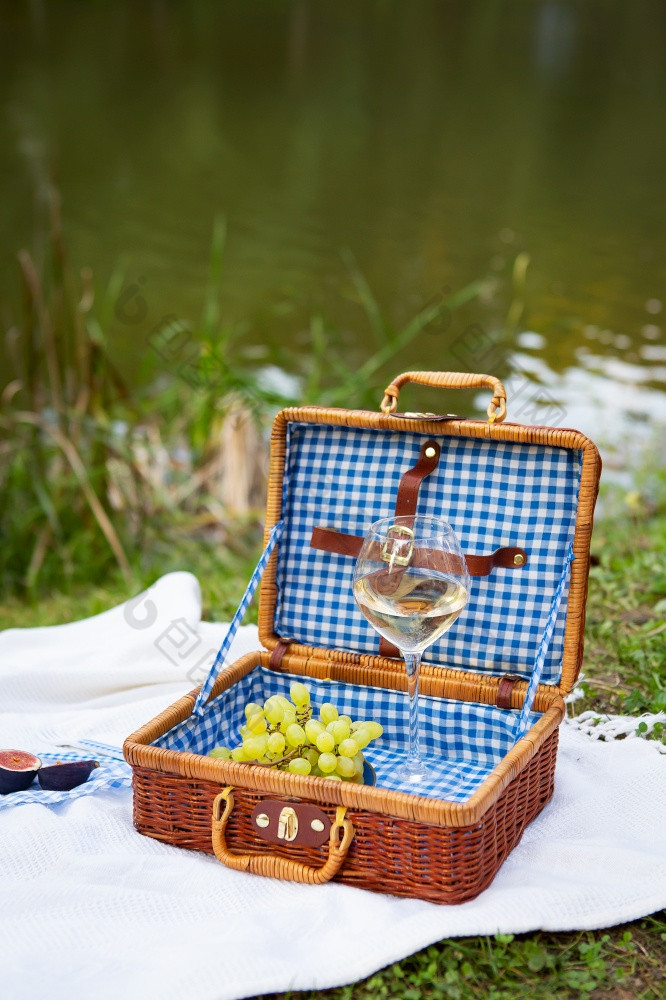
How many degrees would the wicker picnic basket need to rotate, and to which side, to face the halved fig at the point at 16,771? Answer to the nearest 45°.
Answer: approximately 45° to its right

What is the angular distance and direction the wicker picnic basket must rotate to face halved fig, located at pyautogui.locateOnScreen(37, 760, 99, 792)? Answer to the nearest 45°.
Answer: approximately 45° to its right

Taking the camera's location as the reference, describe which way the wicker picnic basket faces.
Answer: facing the viewer and to the left of the viewer
